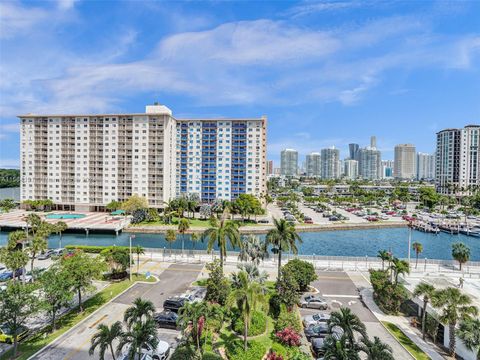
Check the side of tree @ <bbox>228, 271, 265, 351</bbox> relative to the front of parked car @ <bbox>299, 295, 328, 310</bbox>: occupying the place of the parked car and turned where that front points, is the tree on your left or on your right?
on your left

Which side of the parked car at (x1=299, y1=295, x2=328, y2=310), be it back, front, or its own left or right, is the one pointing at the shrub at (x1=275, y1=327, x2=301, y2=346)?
left

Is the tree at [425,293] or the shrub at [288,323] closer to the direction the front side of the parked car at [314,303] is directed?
the shrub

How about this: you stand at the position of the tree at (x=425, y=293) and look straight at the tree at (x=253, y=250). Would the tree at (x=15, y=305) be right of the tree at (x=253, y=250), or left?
left

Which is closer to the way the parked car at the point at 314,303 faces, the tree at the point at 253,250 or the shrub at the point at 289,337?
the tree

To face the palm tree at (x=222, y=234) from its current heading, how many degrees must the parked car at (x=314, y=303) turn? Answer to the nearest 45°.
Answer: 0° — it already faces it

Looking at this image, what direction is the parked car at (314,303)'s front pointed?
to the viewer's left

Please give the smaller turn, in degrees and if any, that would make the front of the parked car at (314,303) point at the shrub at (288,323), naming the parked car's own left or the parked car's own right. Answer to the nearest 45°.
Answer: approximately 90° to the parked car's own left

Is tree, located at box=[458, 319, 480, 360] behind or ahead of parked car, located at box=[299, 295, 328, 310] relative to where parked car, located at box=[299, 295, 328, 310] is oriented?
behind

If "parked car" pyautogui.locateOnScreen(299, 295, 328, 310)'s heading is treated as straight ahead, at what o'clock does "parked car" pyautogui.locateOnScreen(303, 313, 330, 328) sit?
"parked car" pyautogui.locateOnScreen(303, 313, 330, 328) is roughly at 9 o'clock from "parked car" pyautogui.locateOnScreen(299, 295, 328, 310).
